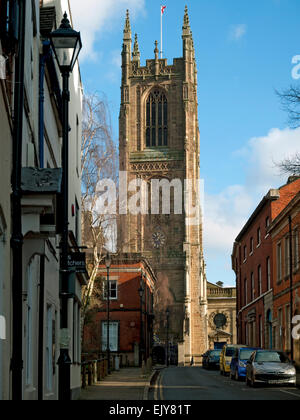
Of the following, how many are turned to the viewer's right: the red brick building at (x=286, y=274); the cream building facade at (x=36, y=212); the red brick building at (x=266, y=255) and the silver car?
1

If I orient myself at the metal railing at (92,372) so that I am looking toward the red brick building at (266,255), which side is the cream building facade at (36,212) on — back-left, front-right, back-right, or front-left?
back-right

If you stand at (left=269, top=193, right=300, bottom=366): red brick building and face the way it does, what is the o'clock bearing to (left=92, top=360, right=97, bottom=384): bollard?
The bollard is roughly at 10 o'clock from the red brick building.

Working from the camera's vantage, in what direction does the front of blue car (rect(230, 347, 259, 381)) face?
facing the viewer and to the right of the viewer

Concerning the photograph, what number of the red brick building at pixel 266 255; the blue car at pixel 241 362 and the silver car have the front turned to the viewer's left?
1

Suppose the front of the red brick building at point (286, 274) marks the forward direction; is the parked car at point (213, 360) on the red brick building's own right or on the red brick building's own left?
on the red brick building's own right

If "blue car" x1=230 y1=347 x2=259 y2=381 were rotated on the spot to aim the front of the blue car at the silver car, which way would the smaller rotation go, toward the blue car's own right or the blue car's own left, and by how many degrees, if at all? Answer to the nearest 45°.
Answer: approximately 45° to the blue car's own right

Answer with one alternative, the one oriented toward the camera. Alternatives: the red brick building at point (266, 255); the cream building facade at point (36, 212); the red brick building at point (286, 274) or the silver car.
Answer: the silver car

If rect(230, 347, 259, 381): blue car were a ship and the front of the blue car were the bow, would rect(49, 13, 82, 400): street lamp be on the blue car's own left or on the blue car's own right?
on the blue car's own right

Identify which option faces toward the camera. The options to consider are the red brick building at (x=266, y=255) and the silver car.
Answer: the silver car

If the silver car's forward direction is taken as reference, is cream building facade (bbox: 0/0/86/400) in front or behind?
in front

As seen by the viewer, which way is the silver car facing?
toward the camera

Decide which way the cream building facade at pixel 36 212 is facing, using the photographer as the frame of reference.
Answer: facing to the right of the viewer

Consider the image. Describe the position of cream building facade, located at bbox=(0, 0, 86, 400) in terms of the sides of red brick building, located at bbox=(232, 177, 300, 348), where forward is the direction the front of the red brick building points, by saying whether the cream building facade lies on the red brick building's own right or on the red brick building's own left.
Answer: on the red brick building's own left

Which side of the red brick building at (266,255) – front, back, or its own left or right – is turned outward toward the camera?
left

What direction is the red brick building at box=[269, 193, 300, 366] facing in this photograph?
to the viewer's left
